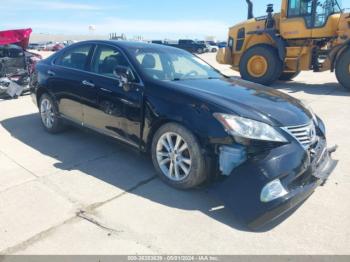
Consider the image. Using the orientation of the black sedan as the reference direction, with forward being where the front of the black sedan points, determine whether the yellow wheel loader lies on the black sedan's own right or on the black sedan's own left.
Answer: on the black sedan's own left

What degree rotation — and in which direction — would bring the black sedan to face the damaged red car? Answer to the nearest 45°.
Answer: approximately 180°

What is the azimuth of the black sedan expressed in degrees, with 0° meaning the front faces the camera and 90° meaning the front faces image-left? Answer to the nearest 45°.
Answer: approximately 315°
